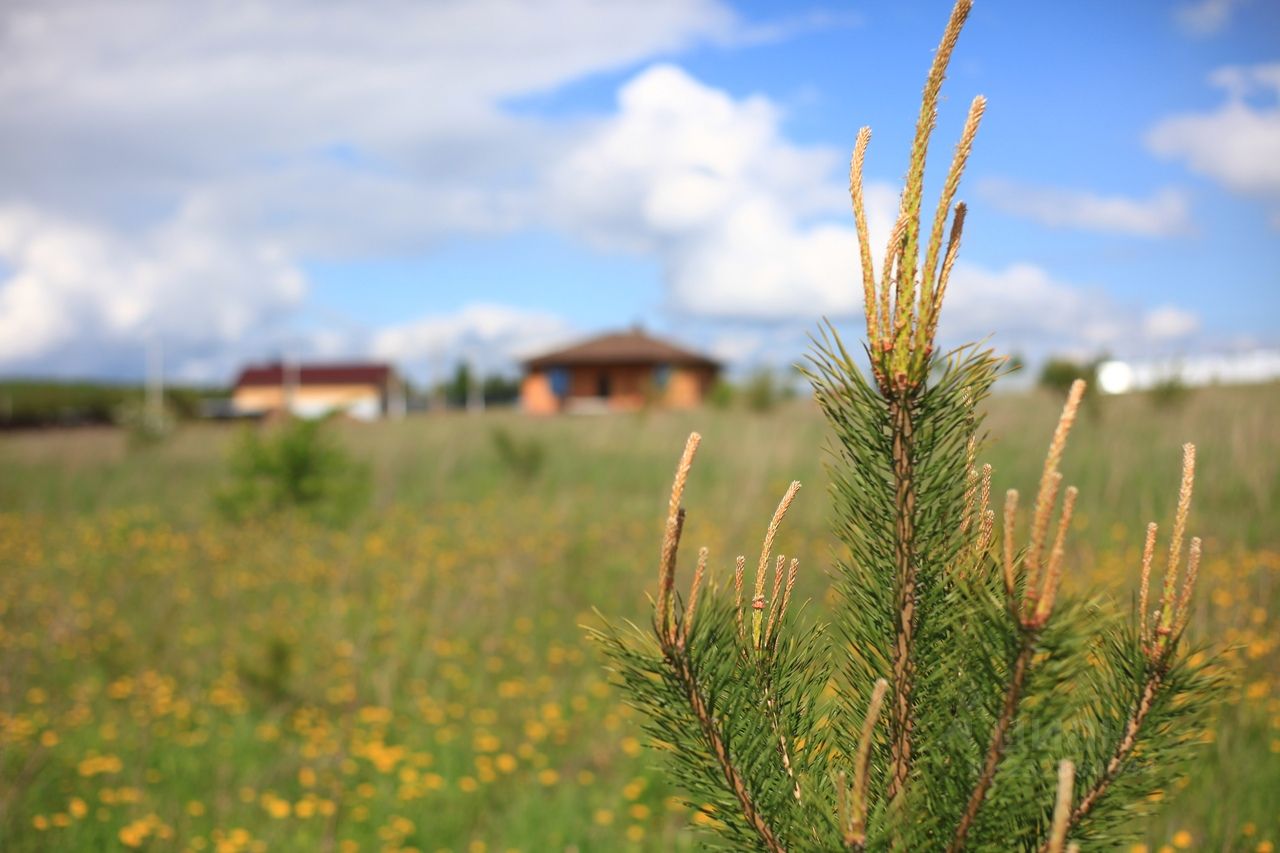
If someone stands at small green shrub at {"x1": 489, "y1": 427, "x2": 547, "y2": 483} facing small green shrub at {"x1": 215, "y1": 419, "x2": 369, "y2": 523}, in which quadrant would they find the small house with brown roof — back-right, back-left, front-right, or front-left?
back-right

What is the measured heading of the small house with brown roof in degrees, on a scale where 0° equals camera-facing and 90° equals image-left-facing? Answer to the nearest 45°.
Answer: approximately 0°

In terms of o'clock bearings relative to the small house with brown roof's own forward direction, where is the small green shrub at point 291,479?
The small green shrub is roughly at 12 o'clock from the small house with brown roof.

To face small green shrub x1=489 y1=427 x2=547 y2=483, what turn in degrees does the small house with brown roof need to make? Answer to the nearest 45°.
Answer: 0° — it already faces it
